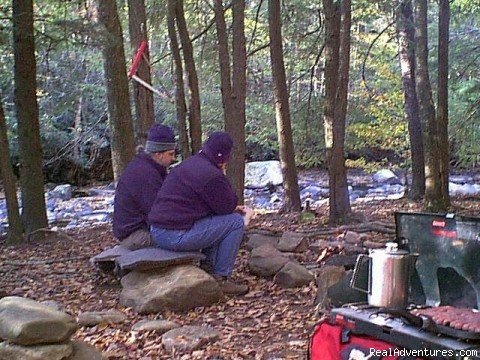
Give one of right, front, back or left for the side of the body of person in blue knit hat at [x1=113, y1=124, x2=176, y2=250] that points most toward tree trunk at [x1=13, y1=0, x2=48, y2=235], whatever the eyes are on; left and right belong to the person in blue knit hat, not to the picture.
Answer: left

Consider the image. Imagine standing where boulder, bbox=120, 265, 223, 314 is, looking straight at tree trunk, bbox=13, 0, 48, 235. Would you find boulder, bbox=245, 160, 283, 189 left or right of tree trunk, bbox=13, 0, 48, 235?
right

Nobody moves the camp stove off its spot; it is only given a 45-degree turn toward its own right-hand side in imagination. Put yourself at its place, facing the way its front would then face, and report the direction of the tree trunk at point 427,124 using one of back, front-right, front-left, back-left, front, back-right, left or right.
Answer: right

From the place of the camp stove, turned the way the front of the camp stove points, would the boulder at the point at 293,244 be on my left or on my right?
on my right

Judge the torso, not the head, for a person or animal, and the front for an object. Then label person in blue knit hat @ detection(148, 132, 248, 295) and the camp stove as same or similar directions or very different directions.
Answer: very different directions

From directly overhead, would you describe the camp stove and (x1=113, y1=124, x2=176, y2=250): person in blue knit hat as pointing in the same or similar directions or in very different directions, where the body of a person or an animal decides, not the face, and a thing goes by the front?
very different directions
